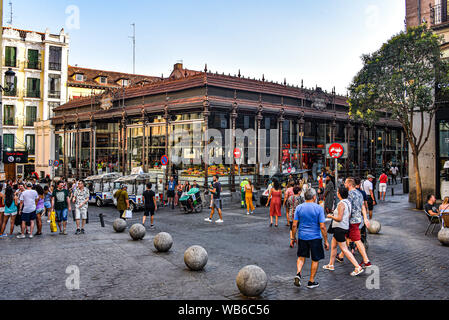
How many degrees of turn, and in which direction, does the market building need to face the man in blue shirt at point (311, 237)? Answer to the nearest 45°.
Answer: approximately 45° to its right

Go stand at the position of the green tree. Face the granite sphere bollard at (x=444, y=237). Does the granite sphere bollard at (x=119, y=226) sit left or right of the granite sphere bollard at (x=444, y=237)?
right

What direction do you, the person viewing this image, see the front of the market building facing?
facing the viewer and to the right of the viewer

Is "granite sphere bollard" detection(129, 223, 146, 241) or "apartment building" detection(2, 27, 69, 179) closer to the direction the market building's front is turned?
the granite sphere bollard

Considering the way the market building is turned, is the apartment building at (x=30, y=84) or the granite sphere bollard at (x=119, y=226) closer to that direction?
the granite sphere bollard

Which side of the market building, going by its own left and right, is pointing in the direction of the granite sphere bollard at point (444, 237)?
front

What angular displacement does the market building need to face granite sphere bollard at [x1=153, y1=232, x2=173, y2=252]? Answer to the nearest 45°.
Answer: approximately 45° to its right

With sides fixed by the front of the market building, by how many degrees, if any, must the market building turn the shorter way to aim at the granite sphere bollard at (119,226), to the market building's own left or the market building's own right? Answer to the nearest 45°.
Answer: approximately 45° to the market building's own right

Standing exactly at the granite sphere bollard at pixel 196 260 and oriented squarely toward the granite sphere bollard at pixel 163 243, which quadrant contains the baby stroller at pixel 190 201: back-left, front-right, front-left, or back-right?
front-right

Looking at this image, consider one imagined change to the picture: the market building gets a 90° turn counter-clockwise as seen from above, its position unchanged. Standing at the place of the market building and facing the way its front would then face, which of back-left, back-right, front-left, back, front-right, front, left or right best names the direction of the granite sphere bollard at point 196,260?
back-right

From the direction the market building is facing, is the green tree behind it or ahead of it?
ahead
